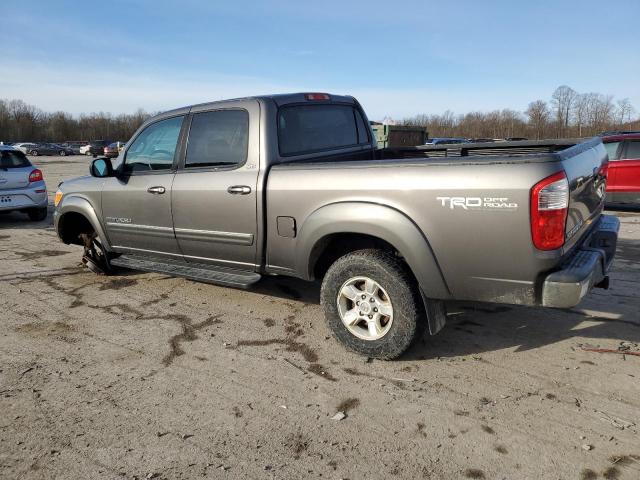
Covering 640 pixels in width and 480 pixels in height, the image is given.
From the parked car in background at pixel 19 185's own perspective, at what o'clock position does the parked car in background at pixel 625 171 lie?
the parked car in background at pixel 625 171 is roughly at 4 o'clock from the parked car in background at pixel 19 185.

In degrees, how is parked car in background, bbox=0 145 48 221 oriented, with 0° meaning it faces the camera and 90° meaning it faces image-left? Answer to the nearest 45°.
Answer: approximately 180°

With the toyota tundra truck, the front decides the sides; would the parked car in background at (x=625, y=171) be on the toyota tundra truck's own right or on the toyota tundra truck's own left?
on the toyota tundra truck's own right

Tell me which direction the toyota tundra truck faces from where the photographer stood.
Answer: facing away from the viewer and to the left of the viewer

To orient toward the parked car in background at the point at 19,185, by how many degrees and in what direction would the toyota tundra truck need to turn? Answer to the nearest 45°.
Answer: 0° — it already faces it
